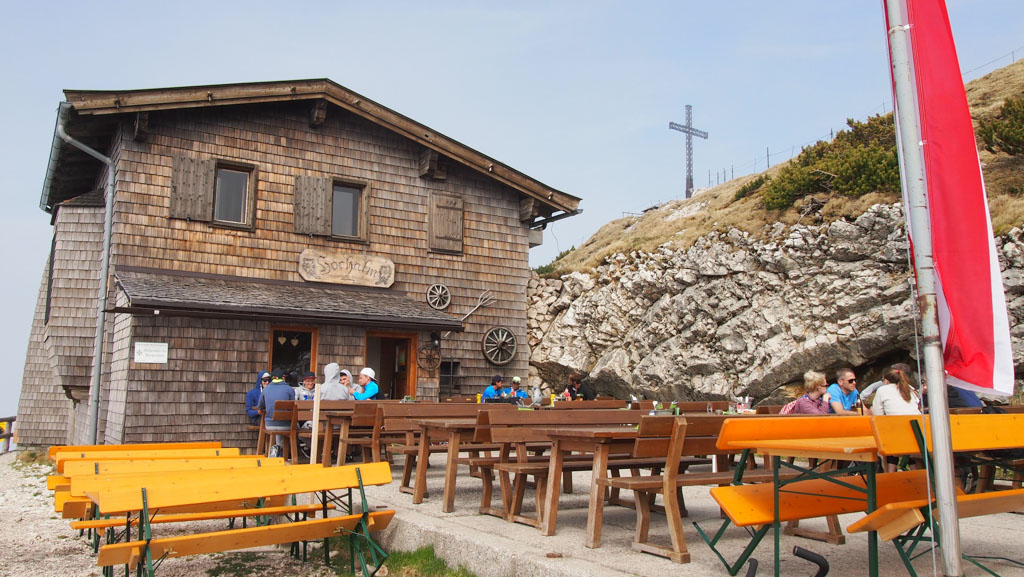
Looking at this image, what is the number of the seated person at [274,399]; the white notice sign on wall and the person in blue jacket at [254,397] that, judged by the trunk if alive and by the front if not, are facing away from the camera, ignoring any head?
1

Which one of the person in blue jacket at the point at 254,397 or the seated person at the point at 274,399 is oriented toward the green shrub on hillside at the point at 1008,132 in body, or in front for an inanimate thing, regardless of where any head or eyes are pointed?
the person in blue jacket

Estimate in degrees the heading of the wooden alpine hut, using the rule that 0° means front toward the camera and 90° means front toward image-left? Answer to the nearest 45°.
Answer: approximately 315°

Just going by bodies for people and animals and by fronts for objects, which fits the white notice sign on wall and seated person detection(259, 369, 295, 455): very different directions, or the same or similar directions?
very different directions

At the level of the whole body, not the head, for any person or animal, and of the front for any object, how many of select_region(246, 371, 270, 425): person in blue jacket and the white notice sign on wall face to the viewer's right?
1

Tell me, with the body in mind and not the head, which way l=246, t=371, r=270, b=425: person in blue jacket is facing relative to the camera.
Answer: to the viewer's right

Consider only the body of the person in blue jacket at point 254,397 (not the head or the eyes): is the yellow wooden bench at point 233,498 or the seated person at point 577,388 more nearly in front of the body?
the seated person

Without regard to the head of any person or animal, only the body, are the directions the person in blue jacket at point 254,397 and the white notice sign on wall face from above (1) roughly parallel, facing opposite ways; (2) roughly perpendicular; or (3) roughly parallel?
roughly perpendicular

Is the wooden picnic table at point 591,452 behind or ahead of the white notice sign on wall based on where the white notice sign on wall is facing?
ahead

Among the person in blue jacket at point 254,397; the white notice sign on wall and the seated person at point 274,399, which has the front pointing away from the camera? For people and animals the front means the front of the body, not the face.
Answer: the seated person

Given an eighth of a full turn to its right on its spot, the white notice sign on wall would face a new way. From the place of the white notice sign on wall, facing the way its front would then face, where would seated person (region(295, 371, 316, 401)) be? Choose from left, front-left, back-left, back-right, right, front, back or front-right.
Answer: left

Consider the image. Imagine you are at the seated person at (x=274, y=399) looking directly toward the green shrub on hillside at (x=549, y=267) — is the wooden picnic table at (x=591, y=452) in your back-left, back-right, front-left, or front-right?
back-right

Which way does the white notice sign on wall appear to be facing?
toward the camera

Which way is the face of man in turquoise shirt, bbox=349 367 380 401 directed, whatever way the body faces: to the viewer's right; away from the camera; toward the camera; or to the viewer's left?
to the viewer's left

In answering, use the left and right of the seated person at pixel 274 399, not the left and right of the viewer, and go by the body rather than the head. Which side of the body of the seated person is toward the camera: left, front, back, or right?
back
